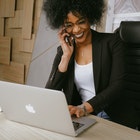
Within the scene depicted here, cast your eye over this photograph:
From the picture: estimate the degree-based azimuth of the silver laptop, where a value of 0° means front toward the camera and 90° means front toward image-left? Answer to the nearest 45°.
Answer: approximately 225°

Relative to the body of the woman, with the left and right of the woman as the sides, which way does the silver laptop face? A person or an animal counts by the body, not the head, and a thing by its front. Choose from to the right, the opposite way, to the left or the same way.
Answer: the opposite way

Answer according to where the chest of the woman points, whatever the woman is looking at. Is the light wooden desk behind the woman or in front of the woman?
in front

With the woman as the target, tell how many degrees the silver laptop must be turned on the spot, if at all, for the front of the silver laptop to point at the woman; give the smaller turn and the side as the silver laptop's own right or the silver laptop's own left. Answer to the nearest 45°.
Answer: approximately 45° to the silver laptop's own left

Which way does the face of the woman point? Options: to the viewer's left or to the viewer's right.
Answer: to the viewer's left

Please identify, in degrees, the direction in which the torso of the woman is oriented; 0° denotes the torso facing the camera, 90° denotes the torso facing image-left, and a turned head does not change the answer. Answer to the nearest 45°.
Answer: approximately 45°
